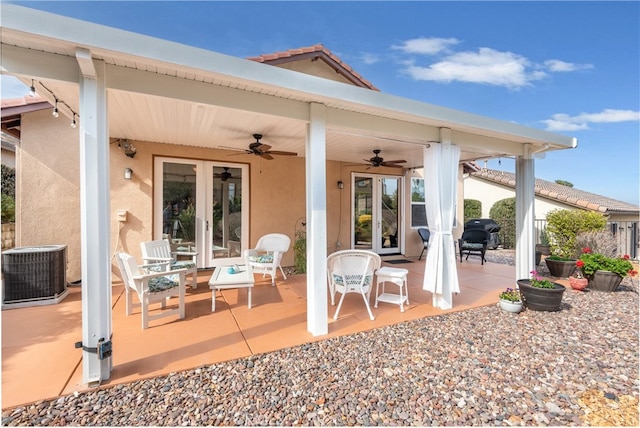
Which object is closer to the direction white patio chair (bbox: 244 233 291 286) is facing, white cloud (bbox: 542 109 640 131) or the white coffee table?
the white coffee table

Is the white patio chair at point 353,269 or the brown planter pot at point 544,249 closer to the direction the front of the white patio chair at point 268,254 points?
the white patio chair

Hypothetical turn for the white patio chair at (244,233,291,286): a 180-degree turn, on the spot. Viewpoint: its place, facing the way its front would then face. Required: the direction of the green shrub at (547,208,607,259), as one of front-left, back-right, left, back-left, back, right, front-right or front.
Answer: front-right

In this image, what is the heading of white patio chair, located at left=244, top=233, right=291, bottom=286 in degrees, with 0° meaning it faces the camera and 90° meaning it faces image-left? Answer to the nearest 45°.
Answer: approximately 45°

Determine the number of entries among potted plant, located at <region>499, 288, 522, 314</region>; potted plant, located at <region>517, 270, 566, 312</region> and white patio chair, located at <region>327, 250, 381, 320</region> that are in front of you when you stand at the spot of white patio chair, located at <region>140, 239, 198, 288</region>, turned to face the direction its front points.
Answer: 3

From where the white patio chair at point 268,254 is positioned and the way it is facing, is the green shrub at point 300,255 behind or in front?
behind

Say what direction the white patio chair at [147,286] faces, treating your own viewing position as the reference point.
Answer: facing away from the viewer and to the right of the viewer

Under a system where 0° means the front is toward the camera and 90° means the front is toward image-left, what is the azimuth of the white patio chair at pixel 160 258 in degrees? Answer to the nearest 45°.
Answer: approximately 315°
